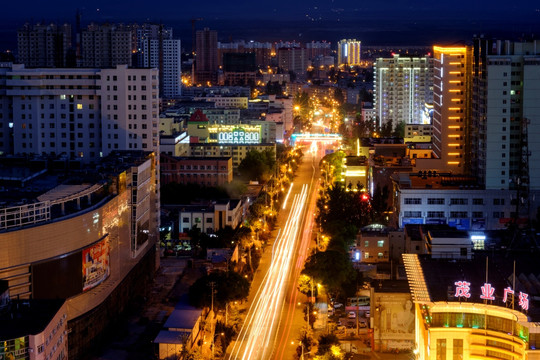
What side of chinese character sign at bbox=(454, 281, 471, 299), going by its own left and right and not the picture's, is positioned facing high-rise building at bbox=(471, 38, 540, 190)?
back

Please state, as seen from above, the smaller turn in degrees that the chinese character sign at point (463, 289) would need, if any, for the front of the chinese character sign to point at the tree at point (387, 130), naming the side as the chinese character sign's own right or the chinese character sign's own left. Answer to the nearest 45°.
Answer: approximately 180°

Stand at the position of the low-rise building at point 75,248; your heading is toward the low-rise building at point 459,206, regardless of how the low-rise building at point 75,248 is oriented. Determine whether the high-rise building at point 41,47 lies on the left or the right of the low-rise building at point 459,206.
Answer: left

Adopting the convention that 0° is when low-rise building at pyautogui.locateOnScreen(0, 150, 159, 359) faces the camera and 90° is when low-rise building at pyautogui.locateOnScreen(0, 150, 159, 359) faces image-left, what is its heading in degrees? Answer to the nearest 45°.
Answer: approximately 315°

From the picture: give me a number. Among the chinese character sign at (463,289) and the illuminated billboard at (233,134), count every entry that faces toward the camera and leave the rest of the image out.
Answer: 2

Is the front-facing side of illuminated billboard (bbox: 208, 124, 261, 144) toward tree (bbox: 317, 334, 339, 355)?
yes

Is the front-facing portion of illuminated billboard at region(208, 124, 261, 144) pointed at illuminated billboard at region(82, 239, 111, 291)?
yes

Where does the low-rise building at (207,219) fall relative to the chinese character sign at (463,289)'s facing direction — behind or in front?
behind

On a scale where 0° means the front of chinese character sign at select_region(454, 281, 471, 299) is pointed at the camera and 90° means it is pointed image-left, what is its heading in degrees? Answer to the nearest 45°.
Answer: approximately 0°

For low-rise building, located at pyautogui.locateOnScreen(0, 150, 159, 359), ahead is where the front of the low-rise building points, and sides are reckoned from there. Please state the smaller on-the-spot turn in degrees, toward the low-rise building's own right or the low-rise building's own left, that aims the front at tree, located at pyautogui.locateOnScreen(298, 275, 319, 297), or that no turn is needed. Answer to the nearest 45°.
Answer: approximately 90° to the low-rise building's own left

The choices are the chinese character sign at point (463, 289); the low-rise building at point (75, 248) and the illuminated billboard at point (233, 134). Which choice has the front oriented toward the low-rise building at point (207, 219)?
the illuminated billboard

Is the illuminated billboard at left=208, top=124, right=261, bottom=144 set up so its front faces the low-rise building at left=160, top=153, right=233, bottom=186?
yes

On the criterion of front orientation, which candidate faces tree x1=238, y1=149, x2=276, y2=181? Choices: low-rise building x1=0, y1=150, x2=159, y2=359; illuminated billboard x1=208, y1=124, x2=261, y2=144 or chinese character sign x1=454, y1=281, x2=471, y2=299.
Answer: the illuminated billboard
